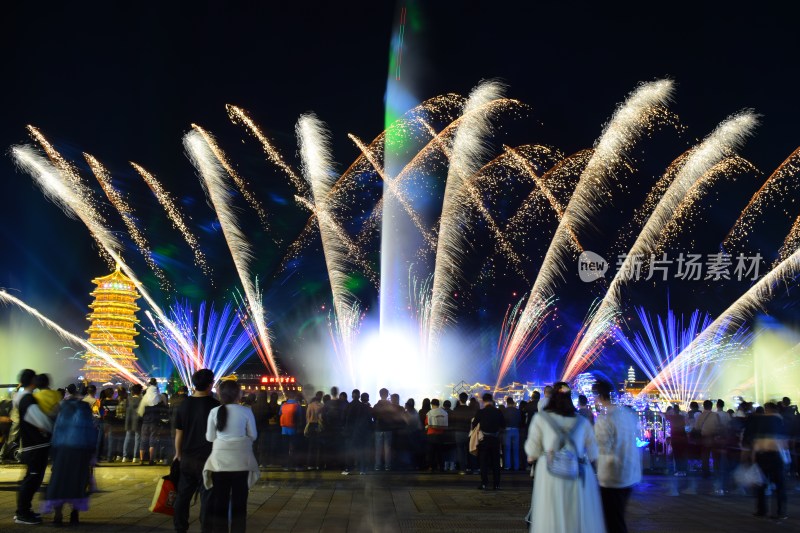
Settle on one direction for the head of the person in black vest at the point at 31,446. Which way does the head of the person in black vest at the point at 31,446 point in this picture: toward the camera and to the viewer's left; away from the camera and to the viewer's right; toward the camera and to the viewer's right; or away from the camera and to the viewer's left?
away from the camera and to the viewer's right

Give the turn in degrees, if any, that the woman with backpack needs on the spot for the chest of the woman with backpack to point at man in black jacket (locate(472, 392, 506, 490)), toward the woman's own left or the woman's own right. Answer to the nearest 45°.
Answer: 0° — they already face them

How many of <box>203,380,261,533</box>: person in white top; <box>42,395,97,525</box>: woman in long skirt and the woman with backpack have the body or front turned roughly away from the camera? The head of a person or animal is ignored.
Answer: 3

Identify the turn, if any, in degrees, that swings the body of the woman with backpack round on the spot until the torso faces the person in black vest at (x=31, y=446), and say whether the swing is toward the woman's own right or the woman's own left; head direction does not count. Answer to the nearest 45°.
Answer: approximately 90° to the woman's own left

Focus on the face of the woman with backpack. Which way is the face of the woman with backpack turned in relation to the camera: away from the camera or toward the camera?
away from the camera

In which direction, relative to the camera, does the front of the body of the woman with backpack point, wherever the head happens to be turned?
away from the camera

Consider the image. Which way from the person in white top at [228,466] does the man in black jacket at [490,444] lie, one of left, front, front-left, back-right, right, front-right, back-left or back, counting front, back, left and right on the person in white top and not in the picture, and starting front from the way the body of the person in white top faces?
front-right

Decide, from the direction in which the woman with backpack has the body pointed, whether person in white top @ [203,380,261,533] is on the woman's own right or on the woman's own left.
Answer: on the woman's own left

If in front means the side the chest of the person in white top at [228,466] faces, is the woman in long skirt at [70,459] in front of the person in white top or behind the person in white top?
in front

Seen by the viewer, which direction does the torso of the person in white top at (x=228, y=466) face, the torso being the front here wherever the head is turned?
away from the camera

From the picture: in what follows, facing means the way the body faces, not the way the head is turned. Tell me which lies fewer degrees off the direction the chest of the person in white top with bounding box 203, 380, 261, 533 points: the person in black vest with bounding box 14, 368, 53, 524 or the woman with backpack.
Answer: the person in black vest

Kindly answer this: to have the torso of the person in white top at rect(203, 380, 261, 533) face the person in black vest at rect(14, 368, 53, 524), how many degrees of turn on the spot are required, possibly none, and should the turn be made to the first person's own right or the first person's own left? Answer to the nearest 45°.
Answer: approximately 45° to the first person's own left

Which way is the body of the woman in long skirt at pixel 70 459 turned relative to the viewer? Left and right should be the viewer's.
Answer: facing away from the viewer

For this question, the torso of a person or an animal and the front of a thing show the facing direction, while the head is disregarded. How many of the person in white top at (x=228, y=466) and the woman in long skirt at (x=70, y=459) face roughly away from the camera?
2
